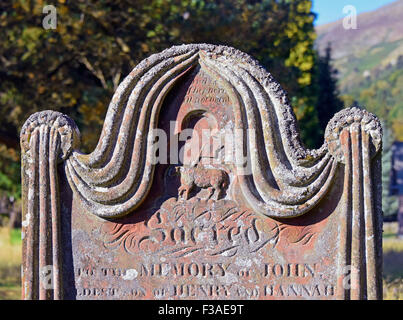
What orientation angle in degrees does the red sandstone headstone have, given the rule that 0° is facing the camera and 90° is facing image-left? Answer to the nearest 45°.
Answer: approximately 0°

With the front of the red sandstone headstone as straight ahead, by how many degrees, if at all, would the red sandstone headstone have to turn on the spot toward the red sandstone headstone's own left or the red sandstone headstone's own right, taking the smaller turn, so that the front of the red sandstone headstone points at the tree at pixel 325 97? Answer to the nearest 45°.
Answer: approximately 180°

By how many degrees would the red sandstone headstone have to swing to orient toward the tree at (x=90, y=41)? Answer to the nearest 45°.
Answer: approximately 180°
